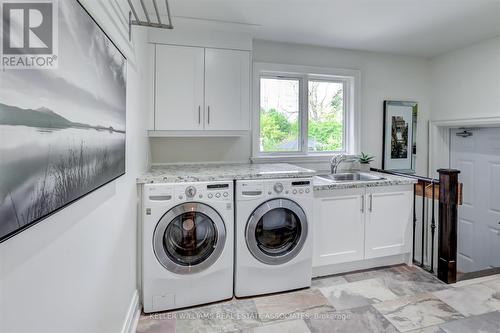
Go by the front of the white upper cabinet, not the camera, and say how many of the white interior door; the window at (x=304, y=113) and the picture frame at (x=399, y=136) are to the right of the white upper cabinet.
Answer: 0

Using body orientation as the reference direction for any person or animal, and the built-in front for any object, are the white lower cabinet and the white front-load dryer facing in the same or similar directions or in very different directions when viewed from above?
same or similar directions

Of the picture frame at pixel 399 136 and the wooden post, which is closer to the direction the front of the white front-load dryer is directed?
the wooden post

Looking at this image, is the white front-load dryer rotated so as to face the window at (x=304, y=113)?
no

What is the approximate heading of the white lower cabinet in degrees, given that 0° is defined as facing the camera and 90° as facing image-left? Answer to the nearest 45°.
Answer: approximately 315°

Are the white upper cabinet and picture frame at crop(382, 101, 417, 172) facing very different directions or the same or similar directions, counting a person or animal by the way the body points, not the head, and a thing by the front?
same or similar directions

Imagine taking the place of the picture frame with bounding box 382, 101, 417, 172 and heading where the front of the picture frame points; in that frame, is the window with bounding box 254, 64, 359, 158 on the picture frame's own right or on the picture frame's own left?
on the picture frame's own right

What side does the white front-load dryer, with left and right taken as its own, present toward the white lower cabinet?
left

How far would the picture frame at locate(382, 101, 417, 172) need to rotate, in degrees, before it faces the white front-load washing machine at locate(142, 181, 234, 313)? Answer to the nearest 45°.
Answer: approximately 90° to its right

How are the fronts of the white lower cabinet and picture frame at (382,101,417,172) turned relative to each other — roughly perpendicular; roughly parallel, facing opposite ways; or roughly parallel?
roughly parallel

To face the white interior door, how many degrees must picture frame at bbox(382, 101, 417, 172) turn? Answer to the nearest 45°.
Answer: approximately 45° to its left

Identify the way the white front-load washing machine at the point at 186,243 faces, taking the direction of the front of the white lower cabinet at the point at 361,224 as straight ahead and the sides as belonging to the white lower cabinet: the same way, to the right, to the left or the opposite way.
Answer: the same way

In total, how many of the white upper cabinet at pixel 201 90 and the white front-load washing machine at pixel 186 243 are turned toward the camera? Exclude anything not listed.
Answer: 2

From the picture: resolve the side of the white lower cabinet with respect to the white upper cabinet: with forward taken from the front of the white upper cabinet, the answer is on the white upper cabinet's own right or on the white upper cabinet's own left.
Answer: on the white upper cabinet's own left

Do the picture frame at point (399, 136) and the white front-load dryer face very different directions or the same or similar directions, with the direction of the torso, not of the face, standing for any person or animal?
same or similar directions

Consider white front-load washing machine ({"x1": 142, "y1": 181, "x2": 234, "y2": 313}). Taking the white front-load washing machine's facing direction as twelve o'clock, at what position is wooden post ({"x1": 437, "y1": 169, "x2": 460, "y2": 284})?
The wooden post is roughly at 9 o'clock from the white front-load washing machine.

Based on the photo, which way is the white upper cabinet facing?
toward the camera

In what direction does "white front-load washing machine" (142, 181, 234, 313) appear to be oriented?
toward the camera
